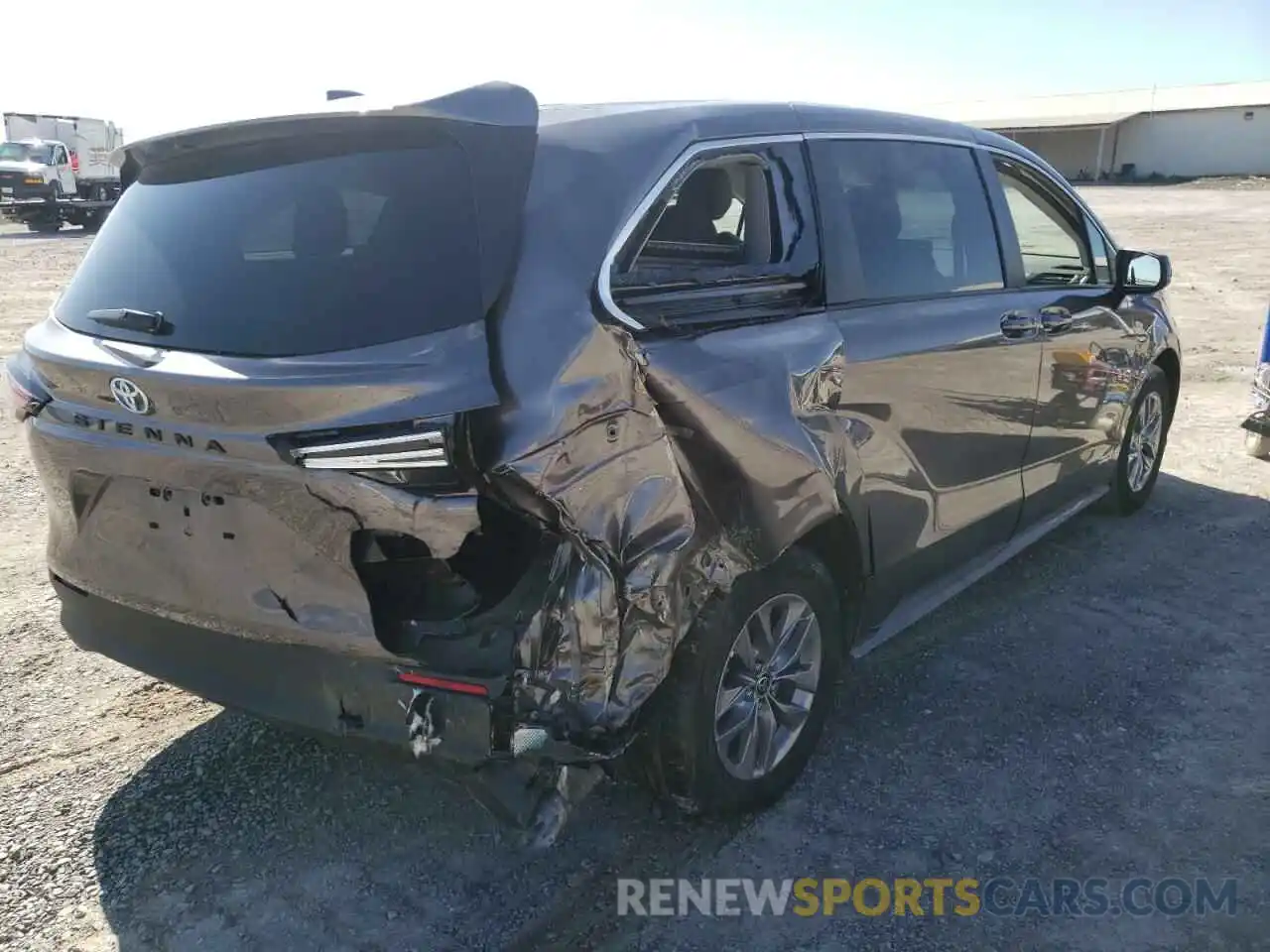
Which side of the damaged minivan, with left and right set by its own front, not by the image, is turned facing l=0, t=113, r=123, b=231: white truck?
left

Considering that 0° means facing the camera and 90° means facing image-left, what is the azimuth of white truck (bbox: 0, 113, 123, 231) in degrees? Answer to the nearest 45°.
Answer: approximately 45°

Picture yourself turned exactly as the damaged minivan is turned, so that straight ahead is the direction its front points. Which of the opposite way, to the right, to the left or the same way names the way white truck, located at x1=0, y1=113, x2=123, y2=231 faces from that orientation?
the opposite way

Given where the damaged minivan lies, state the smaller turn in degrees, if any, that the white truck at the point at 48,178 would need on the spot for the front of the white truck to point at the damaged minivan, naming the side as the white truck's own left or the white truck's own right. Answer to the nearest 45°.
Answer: approximately 45° to the white truck's own left

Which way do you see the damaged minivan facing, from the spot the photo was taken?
facing away from the viewer and to the right of the viewer
